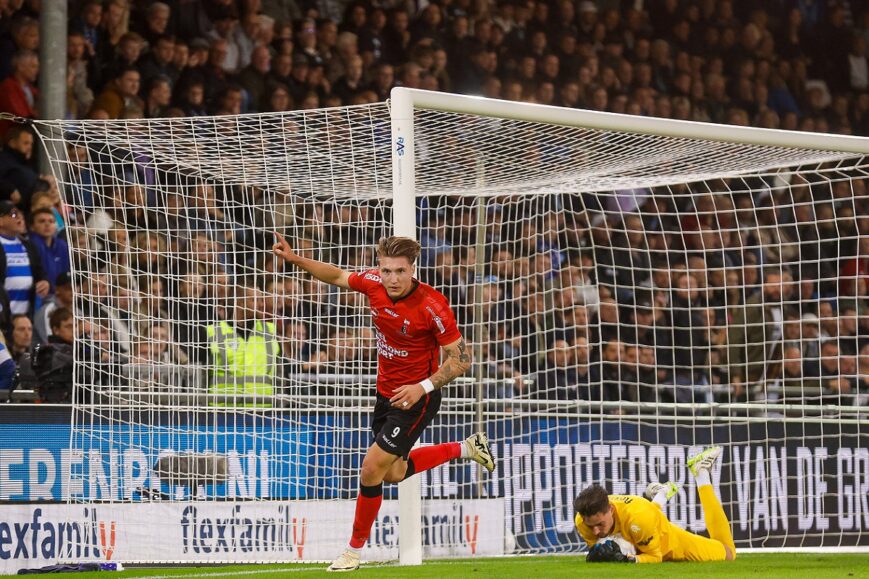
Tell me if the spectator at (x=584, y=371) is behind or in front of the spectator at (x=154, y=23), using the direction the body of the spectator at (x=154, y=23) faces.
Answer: in front

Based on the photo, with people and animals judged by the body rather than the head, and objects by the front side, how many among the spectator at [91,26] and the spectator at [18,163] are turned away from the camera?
0

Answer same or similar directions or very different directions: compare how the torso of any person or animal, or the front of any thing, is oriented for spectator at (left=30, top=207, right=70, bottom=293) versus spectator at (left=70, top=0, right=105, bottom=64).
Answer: same or similar directions

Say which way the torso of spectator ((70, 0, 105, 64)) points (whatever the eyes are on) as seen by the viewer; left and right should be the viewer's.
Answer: facing the viewer and to the right of the viewer

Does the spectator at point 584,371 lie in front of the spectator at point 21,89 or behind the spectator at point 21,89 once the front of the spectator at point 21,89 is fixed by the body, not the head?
in front

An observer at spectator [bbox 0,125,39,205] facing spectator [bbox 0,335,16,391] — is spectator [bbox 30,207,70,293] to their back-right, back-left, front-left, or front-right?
front-left

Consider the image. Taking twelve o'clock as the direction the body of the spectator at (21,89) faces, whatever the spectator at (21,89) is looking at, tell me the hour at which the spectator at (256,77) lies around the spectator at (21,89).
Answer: the spectator at (256,77) is roughly at 10 o'clock from the spectator at (21,89).

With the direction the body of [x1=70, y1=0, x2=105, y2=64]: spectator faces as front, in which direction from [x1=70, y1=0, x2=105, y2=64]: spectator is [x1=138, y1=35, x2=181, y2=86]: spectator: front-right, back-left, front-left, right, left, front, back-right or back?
front-left

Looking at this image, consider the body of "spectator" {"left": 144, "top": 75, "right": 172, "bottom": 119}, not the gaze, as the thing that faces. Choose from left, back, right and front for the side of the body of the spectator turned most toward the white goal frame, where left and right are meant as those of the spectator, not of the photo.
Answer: front

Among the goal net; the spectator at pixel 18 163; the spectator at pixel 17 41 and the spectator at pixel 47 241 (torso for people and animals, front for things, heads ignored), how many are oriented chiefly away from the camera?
0

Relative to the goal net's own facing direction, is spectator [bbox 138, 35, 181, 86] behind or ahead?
behind

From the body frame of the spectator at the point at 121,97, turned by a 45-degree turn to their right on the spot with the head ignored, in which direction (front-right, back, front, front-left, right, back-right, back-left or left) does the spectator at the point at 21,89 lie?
right

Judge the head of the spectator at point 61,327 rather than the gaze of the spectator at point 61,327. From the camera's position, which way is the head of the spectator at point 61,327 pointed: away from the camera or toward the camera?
toward the camera

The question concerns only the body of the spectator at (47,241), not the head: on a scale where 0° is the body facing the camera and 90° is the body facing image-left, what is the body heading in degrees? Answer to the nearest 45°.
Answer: approximately 315°

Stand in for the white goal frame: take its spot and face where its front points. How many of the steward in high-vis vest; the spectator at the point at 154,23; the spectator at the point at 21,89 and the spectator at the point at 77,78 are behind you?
4

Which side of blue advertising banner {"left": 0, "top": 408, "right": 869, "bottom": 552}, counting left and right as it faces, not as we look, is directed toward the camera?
front
